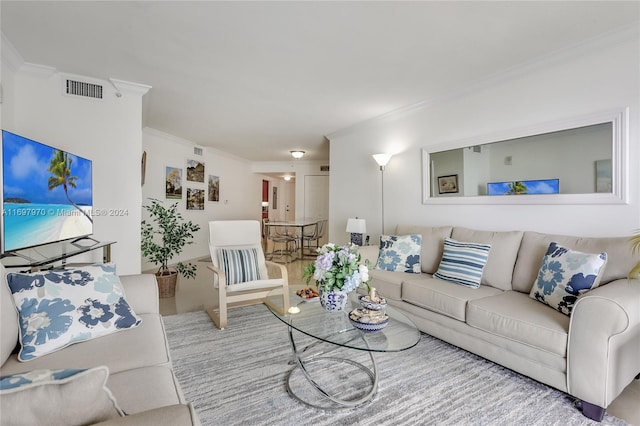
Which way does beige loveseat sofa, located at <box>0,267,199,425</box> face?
to the viewer's right

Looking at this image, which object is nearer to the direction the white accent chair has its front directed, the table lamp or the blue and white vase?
the blue and white vase

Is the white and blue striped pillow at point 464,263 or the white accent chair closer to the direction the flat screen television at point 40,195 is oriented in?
the white and blue striped pillow

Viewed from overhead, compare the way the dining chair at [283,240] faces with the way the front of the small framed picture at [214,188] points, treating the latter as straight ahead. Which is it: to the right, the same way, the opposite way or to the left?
to the left

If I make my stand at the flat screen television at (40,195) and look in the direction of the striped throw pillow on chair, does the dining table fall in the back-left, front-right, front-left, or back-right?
front-left

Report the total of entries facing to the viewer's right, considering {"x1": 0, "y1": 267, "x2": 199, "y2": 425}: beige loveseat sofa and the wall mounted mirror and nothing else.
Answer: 1

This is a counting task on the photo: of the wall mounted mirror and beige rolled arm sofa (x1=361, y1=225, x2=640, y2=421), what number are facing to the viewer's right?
0

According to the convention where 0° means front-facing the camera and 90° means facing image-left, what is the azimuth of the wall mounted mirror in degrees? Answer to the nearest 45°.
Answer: approximately 45°

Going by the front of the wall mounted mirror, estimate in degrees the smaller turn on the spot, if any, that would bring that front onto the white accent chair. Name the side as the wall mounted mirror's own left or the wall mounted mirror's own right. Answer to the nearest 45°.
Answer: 0° — it already faces it

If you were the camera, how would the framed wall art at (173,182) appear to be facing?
facing the viewer and to the right of the viewer

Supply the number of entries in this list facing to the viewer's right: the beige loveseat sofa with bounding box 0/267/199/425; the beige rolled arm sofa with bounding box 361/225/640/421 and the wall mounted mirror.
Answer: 1

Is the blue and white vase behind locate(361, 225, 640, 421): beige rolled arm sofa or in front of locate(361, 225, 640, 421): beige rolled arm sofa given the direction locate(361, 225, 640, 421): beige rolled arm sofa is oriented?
in front

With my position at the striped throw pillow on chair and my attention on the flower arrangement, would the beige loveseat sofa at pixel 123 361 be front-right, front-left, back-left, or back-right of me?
front-right

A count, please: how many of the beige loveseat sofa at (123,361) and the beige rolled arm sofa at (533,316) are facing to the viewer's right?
1

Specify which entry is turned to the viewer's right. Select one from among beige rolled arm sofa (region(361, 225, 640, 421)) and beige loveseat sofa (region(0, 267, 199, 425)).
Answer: beige loveseat sofa (region(0, 267, 199, 425))

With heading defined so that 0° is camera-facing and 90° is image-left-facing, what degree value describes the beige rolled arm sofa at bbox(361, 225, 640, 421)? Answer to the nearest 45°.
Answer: approximately 45°
